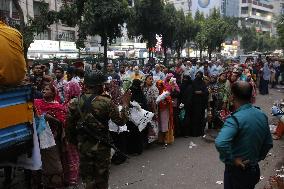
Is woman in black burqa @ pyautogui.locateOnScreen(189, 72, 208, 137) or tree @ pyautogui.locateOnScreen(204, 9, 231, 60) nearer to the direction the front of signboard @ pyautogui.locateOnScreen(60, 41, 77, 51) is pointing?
the woman in black burqa

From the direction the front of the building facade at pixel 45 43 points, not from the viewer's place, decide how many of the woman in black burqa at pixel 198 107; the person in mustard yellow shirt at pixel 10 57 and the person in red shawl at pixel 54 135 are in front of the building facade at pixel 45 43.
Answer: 3

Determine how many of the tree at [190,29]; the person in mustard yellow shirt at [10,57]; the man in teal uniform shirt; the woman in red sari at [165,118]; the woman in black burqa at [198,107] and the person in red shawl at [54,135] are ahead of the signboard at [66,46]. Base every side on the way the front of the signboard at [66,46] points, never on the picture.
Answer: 5

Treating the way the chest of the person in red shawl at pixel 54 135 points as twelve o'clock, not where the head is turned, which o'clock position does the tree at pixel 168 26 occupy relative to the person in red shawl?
The tree is roughly at 5 o'clock from the person in red shawl.

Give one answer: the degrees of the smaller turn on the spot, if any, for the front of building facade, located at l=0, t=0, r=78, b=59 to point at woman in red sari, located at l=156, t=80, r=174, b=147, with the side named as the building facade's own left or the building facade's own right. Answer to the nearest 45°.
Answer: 0° — it already faces them

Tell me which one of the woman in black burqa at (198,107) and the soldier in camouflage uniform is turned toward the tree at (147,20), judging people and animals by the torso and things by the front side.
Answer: the soldier in camouflage uniform

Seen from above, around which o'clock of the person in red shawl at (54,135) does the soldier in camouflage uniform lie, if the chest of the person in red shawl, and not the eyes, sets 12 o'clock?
The soldier in camouflage uniform is roughly at 10 o'clock from the person in red shawl.

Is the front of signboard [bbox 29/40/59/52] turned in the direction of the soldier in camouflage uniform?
yes

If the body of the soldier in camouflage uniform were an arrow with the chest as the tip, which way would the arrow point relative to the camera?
away from the camera

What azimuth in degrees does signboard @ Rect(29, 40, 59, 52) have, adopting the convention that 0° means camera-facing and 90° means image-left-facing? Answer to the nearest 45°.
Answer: approximately 0°

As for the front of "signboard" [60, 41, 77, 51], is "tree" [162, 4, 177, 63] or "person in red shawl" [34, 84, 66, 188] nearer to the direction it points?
the person in red shawl

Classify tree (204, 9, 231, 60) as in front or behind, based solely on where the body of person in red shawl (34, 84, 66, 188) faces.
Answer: behind
